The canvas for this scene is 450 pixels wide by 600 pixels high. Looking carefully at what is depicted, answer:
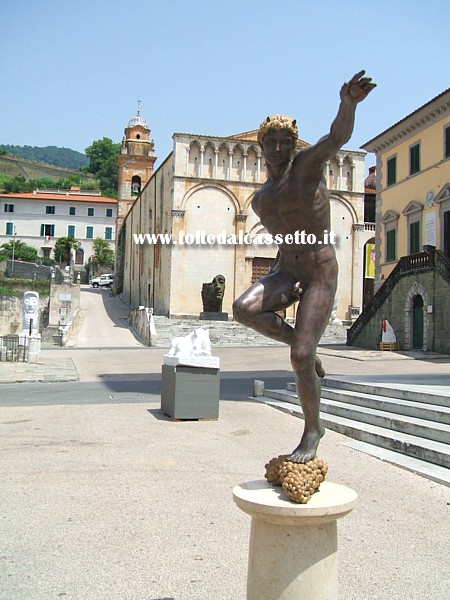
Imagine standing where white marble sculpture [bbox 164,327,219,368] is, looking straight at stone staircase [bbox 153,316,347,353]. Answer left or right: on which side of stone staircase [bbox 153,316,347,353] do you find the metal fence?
left

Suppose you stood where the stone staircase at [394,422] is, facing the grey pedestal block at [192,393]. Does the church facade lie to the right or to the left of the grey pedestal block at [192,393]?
right

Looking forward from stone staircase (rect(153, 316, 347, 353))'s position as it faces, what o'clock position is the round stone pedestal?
The round stone pedestal is roughly at 12 o'clock from the stone staircase.

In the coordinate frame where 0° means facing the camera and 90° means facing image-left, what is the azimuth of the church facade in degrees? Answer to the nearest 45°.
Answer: approximately 0°

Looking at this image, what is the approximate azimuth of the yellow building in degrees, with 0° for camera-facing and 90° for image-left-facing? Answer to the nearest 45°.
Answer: approximately 45°

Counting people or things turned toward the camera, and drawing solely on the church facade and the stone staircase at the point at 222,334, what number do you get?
2

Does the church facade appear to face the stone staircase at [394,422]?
yes

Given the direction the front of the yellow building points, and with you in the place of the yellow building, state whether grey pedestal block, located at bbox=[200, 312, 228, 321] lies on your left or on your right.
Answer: on your right

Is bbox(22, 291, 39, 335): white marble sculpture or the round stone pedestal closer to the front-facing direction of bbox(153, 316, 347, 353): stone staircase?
the round stone pedestal
